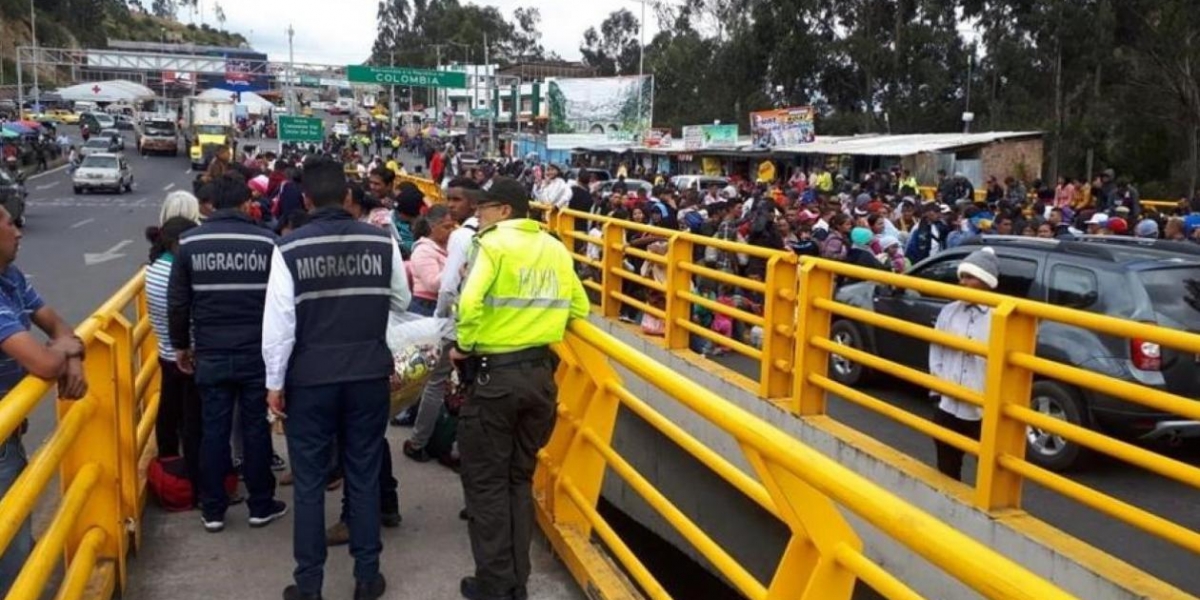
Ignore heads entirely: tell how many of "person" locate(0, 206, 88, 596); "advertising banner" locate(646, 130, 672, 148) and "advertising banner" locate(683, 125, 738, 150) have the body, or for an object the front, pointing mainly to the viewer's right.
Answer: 1

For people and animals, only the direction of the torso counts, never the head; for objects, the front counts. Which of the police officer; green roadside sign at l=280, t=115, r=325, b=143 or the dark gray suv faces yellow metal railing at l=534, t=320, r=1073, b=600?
the green roadside sign

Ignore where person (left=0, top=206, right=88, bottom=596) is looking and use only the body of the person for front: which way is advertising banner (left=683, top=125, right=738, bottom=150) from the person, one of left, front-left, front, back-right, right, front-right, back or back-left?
front-left

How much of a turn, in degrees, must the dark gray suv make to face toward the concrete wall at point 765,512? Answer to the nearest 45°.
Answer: approximately 90° to its left

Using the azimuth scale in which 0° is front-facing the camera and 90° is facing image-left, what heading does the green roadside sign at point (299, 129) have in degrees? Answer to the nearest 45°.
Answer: approximately 0°

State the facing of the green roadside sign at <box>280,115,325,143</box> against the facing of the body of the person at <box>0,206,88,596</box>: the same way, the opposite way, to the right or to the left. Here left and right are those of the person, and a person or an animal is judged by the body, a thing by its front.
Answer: to the right

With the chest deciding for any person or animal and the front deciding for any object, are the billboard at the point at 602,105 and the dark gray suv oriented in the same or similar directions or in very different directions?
very different directions

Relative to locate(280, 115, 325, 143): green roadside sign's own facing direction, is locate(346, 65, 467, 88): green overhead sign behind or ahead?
behind

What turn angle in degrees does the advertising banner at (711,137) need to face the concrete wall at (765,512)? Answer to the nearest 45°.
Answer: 0° — it already faces it

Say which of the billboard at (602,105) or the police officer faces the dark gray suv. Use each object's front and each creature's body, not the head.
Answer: the billboard

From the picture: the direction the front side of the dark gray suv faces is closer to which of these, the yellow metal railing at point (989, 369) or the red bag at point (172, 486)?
the red bag

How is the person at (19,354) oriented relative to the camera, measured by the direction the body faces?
to the viewer's right

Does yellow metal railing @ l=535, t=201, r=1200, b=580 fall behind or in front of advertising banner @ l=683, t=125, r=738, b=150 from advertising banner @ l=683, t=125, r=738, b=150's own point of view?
in front

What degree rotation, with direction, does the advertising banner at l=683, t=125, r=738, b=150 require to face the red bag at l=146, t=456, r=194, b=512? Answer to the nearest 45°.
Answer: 0° — it already faces it
